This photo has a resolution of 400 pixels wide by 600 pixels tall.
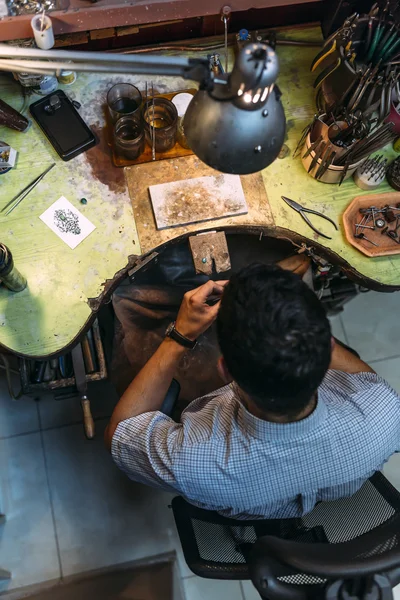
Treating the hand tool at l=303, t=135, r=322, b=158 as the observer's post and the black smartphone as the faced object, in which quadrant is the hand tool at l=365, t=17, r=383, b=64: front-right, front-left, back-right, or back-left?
back-right

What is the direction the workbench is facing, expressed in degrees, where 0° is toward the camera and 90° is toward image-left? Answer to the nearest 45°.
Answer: approximately 0°

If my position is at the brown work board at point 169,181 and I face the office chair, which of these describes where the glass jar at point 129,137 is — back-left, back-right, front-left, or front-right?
back-right
